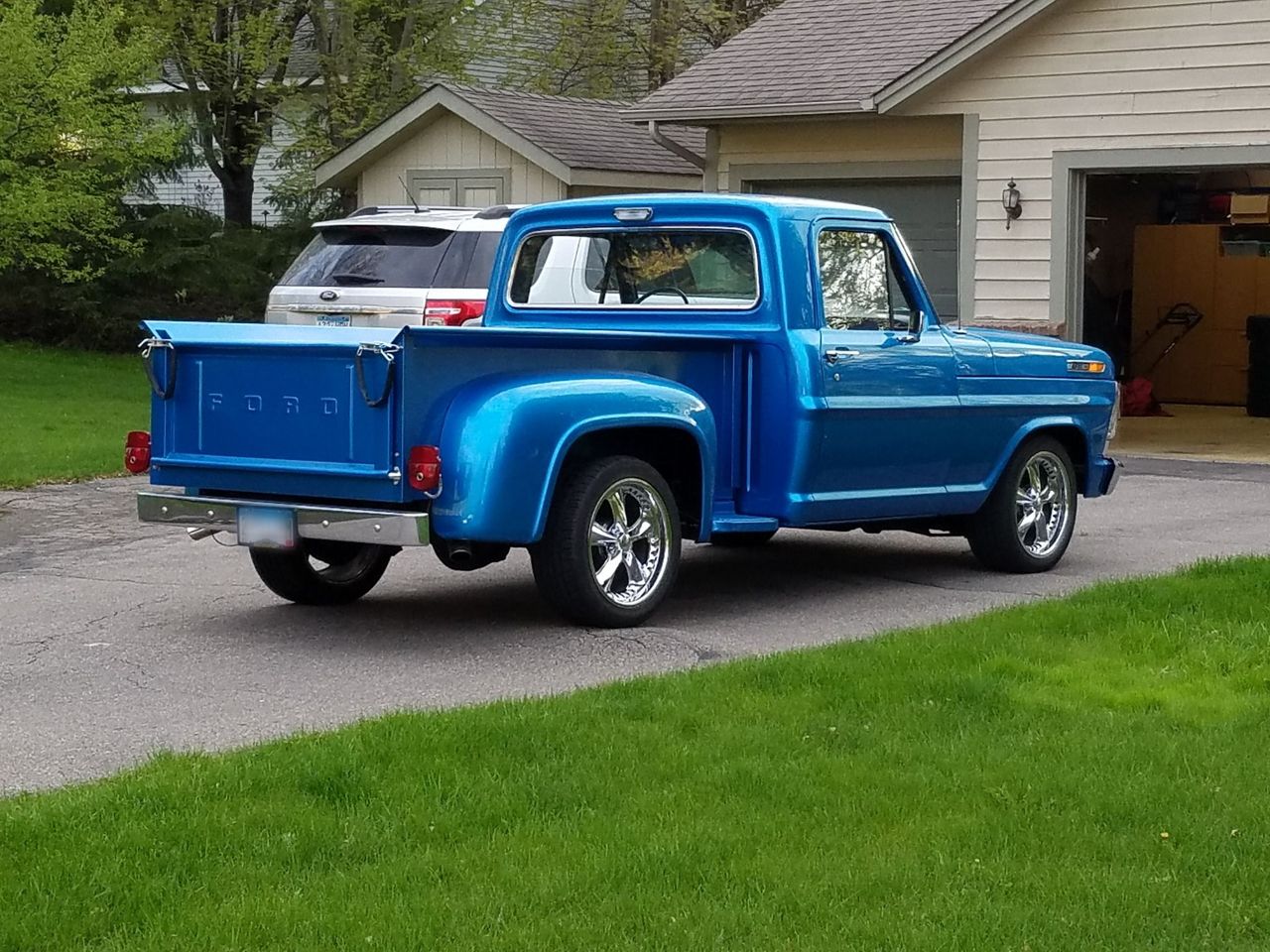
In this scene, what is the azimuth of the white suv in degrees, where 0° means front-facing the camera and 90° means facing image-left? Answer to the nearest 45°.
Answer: approximately 225°

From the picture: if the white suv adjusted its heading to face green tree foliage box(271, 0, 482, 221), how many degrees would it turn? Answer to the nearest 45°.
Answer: approximately 45° to its left

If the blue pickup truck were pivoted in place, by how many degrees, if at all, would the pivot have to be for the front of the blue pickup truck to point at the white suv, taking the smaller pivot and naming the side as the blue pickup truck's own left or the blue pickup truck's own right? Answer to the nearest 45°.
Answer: approximately 45° to the blue pickup truck's own left

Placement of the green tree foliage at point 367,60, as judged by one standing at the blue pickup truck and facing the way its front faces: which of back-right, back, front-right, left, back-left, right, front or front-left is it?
front-left

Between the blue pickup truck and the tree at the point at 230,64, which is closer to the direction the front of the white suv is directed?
the tree

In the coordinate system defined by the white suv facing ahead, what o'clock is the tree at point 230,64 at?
The tree is roughly at 10 o'clock from the white suv.

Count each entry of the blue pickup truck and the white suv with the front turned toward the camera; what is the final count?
0

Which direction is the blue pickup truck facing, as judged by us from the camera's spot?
facing away from the viewer and to the right of the viewer
